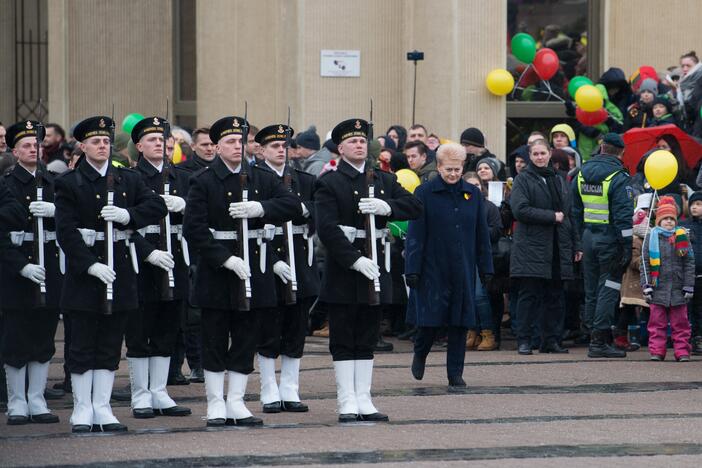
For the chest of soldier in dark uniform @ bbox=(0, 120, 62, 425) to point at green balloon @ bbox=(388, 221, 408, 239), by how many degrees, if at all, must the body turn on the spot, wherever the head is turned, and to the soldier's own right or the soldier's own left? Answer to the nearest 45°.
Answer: approximately 90° to the soldier's own left

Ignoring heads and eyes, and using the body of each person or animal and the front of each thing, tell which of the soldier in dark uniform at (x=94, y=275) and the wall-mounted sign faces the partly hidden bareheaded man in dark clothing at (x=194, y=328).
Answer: the wall-mounted sign

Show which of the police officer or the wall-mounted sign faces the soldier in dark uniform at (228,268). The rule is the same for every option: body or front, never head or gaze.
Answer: the wall-mounted sign

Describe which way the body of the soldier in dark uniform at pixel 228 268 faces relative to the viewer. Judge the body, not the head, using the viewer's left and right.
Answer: facing the viewer and to the right of the viewer

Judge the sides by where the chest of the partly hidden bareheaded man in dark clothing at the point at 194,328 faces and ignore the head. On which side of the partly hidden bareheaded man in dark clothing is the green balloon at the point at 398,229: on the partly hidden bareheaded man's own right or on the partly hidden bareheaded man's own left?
on the partly hidden bareheaded man's own left

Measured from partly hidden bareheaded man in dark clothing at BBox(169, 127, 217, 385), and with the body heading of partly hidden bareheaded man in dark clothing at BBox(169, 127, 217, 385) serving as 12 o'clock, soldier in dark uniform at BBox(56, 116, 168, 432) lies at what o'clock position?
soldier in dark uniform at BBox(56, 116, 168, 432) is roughly at 2 o'clock from partly hidden bareheaded man in dark clothing at BBox(169, 127, 217, 385).

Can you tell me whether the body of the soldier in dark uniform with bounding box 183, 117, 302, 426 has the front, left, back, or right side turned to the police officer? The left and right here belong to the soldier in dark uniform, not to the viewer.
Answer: left

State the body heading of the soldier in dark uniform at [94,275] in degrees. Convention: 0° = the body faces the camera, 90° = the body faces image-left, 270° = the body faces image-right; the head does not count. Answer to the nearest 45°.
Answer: approximately 315°

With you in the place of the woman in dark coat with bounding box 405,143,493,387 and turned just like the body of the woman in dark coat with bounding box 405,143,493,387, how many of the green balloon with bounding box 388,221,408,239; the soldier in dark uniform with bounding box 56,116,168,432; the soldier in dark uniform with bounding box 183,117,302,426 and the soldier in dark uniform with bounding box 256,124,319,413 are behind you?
1
